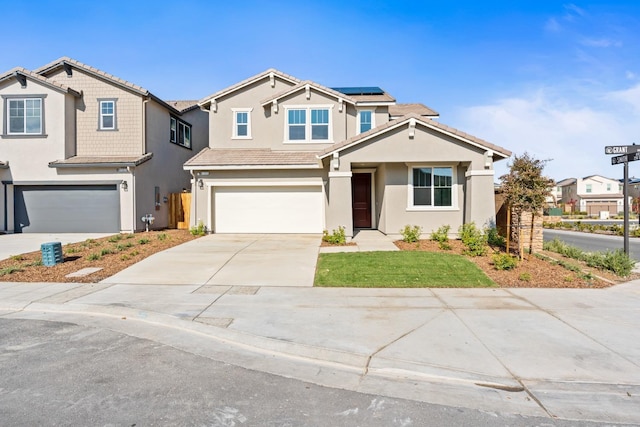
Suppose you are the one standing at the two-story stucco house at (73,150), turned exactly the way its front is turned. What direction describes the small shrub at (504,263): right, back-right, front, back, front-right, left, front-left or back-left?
front-left

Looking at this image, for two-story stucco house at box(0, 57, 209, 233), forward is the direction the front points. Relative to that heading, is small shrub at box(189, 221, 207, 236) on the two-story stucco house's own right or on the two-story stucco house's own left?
on the two-story stucco house's own left

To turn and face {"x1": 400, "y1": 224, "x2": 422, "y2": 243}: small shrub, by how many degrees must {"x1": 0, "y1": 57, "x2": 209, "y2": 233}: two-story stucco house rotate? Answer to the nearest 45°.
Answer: approximately 45° to its left

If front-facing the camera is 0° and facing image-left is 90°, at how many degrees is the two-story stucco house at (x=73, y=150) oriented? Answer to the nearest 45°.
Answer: approximately 0°

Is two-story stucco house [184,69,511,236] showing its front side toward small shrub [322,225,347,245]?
yes

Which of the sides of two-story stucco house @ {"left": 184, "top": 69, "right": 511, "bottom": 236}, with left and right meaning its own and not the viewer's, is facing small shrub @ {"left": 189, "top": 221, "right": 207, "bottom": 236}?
right

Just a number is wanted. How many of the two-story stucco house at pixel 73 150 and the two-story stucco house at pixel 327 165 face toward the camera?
2

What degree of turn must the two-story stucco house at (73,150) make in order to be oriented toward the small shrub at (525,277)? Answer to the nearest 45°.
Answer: approximately 45° to its left

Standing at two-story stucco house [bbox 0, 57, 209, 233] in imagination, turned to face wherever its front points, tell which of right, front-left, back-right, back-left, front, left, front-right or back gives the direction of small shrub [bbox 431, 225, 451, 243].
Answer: front-left
